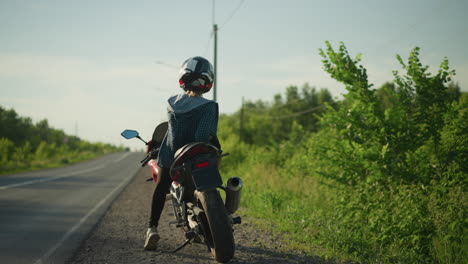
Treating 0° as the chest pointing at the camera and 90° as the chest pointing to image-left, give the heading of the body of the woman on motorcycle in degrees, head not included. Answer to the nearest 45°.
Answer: approximately 180°

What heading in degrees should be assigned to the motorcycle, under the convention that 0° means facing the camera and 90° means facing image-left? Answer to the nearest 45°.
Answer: approximately 135°
